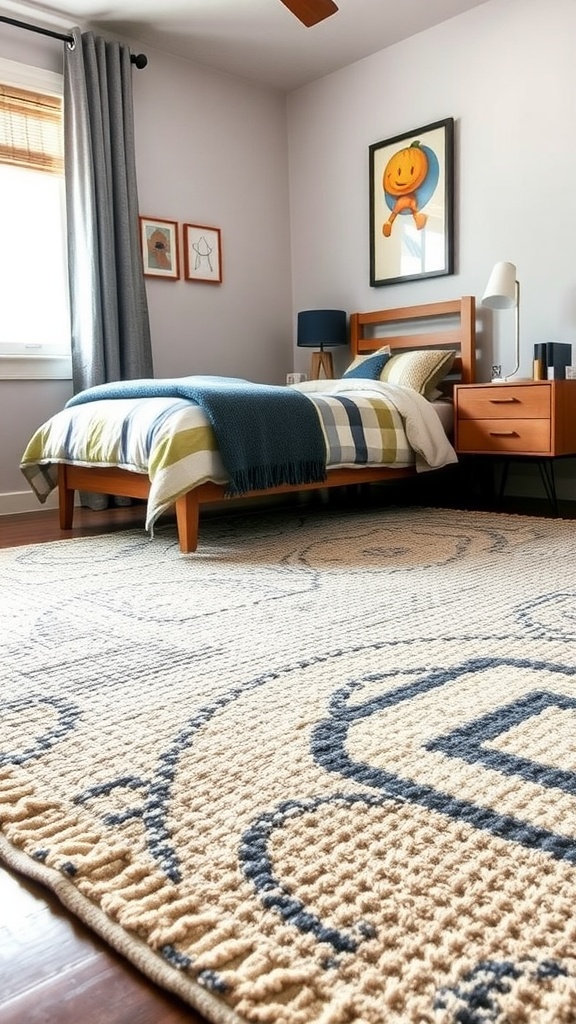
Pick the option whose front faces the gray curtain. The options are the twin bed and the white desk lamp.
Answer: the white desk lamp

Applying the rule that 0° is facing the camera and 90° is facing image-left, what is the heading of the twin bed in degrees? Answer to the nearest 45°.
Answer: approximately 45°

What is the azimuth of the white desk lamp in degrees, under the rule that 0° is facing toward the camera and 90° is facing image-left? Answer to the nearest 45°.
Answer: approximately 90°

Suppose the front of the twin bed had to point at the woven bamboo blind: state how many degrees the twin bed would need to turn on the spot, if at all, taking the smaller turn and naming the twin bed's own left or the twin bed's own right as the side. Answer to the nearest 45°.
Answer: approximately 90° to the twin bed's own right

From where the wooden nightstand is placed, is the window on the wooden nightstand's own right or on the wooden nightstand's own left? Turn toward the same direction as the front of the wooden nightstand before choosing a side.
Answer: on the wooden nightstand's own right

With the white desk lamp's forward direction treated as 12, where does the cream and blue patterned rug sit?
The cream and blue patterned rug is roughly at 9 o'clock from the white desk lamp.

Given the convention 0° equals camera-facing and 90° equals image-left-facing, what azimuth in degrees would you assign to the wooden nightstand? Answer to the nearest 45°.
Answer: approximately 45°
